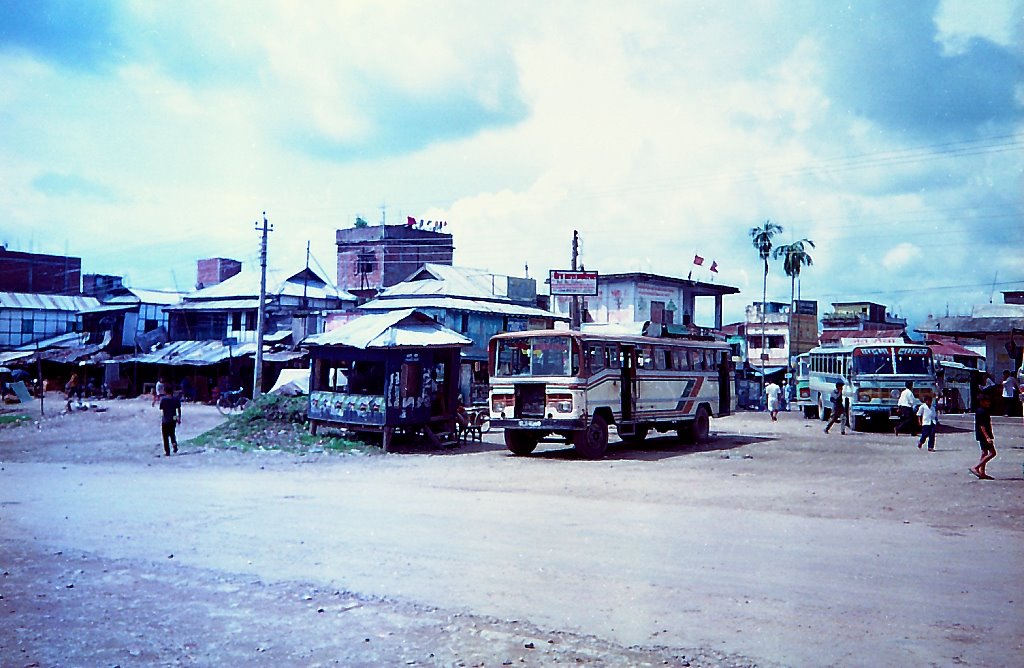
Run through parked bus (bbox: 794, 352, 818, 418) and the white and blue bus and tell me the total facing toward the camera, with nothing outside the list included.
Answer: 2

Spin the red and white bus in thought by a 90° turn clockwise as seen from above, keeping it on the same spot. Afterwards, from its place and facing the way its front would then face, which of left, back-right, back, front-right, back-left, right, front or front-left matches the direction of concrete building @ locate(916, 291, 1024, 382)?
right

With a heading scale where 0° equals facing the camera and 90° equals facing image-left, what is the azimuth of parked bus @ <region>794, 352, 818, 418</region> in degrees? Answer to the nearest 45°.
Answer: approximately 0°

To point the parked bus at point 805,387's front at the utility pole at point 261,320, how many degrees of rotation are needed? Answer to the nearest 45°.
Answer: approximately 45° to its right

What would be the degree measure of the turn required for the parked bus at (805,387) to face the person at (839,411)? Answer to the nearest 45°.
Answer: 0° — it already faces them

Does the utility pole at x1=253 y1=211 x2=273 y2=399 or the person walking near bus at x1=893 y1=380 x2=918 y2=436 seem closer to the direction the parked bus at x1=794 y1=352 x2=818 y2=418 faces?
the person walking near bus

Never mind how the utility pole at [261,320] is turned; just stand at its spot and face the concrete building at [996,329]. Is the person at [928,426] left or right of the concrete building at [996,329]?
right

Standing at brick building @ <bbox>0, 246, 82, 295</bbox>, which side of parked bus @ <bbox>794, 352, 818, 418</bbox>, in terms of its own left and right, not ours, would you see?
right

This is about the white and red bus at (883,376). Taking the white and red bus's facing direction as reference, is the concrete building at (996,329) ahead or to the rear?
to the rear

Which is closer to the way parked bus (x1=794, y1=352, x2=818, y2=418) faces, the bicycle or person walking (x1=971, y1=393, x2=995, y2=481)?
the person walking

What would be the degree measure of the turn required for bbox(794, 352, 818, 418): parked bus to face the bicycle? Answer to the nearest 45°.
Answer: approximately 90° to its right
